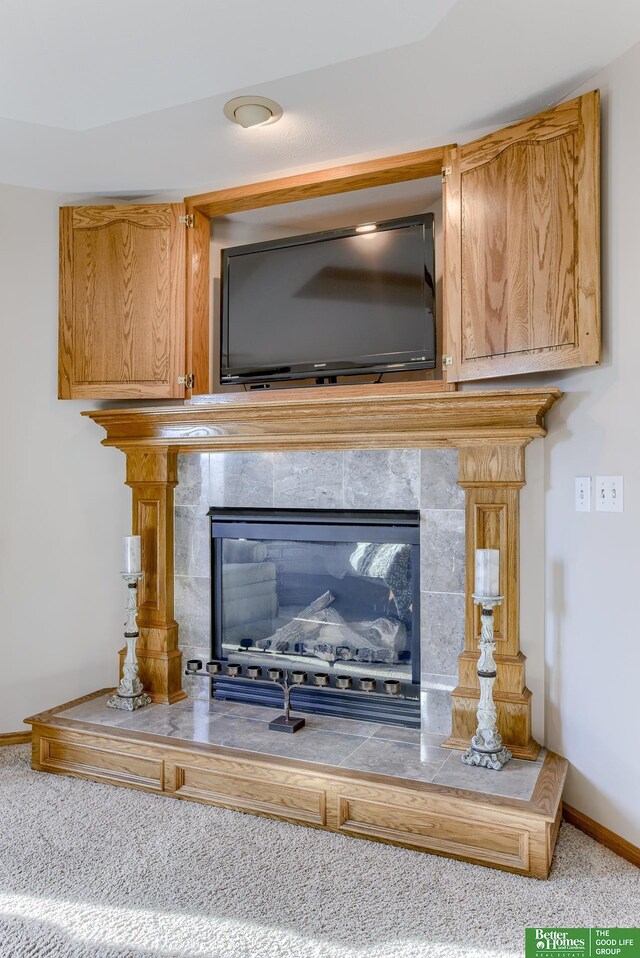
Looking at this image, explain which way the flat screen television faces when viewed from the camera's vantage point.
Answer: facing the viewer and to the left of the viewer

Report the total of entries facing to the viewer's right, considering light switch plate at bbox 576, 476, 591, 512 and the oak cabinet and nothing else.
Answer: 0
